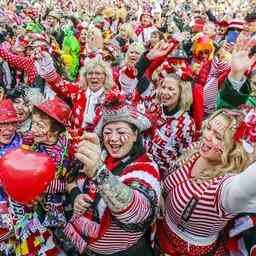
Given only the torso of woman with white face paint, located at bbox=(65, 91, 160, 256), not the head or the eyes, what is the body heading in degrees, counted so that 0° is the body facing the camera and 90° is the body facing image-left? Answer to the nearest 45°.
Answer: approximately 45°

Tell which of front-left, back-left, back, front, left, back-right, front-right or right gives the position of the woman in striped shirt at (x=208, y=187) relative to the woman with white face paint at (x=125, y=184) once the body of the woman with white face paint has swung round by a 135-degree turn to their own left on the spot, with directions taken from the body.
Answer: front
